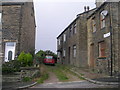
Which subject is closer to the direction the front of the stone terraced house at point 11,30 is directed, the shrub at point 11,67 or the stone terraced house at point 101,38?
the shrub

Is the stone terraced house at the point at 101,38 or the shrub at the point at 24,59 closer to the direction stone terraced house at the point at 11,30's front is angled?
the shrub

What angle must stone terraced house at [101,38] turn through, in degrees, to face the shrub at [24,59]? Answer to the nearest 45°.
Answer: approximately 45° to its right

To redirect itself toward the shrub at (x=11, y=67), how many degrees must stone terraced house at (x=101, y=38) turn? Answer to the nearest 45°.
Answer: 0° — it already faces it

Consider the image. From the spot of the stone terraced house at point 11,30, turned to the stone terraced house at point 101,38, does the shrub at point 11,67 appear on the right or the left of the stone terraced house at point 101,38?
right

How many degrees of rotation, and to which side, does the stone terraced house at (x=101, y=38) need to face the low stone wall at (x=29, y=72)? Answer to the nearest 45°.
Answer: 0° — it already faces it

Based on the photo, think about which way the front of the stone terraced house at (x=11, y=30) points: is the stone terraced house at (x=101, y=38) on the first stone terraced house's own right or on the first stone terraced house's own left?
on the first stone terraced house's own left

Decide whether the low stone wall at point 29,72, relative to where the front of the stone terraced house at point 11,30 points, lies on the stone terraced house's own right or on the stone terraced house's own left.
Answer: on the stone terraced house's own left

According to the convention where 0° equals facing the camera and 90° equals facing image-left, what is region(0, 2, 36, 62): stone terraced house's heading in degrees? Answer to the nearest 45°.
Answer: approximately 45°
